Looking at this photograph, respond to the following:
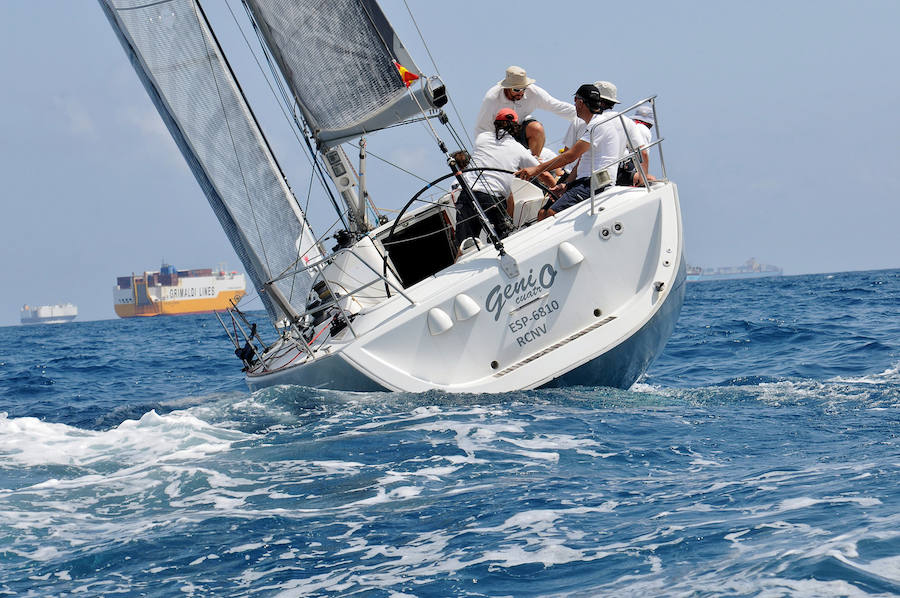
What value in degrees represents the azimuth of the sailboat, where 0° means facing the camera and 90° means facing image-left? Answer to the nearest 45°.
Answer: approximately 135°
